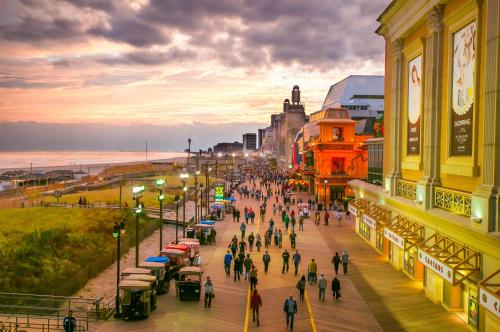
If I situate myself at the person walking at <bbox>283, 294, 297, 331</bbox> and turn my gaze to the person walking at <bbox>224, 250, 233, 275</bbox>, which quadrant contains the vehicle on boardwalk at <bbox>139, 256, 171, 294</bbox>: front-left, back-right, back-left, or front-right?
front-left

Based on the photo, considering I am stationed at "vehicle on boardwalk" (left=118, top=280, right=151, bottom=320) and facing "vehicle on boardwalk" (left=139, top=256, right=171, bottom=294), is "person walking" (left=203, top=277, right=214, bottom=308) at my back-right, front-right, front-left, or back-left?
front-right

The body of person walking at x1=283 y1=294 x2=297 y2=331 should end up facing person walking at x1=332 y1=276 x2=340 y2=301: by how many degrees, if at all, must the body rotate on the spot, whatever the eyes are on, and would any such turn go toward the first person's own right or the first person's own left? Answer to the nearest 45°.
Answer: approximately 135° to the first person's own left

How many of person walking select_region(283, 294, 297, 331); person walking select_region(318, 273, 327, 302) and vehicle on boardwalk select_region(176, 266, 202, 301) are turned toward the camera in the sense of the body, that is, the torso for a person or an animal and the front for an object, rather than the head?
3

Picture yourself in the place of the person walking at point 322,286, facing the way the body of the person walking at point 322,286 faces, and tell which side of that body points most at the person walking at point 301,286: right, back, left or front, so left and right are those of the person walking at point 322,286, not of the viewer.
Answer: left

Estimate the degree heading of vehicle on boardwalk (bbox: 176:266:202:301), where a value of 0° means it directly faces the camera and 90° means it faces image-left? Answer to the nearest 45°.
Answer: approximately 0°

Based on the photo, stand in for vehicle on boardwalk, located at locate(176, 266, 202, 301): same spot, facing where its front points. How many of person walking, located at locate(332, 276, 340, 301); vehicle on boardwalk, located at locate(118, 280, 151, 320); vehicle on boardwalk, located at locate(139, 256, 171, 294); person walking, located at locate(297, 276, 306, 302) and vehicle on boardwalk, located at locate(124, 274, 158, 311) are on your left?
2

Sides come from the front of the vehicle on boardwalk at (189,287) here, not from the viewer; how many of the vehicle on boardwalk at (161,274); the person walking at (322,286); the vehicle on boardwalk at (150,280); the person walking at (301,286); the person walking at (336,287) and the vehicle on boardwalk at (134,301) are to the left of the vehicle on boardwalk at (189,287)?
3

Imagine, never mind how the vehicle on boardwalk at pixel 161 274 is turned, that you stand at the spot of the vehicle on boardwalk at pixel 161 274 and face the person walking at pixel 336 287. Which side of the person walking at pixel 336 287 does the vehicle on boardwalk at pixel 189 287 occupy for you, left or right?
right

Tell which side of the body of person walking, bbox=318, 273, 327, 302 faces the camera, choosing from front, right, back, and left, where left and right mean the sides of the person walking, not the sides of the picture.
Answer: front

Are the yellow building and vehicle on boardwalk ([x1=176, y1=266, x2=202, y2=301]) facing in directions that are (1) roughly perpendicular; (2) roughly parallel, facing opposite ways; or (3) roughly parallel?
roughly perpendicular

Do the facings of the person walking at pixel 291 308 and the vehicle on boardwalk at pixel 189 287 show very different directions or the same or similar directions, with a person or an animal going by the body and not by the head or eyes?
same or similar directions

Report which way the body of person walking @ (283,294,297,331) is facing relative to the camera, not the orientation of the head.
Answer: toward the camera
